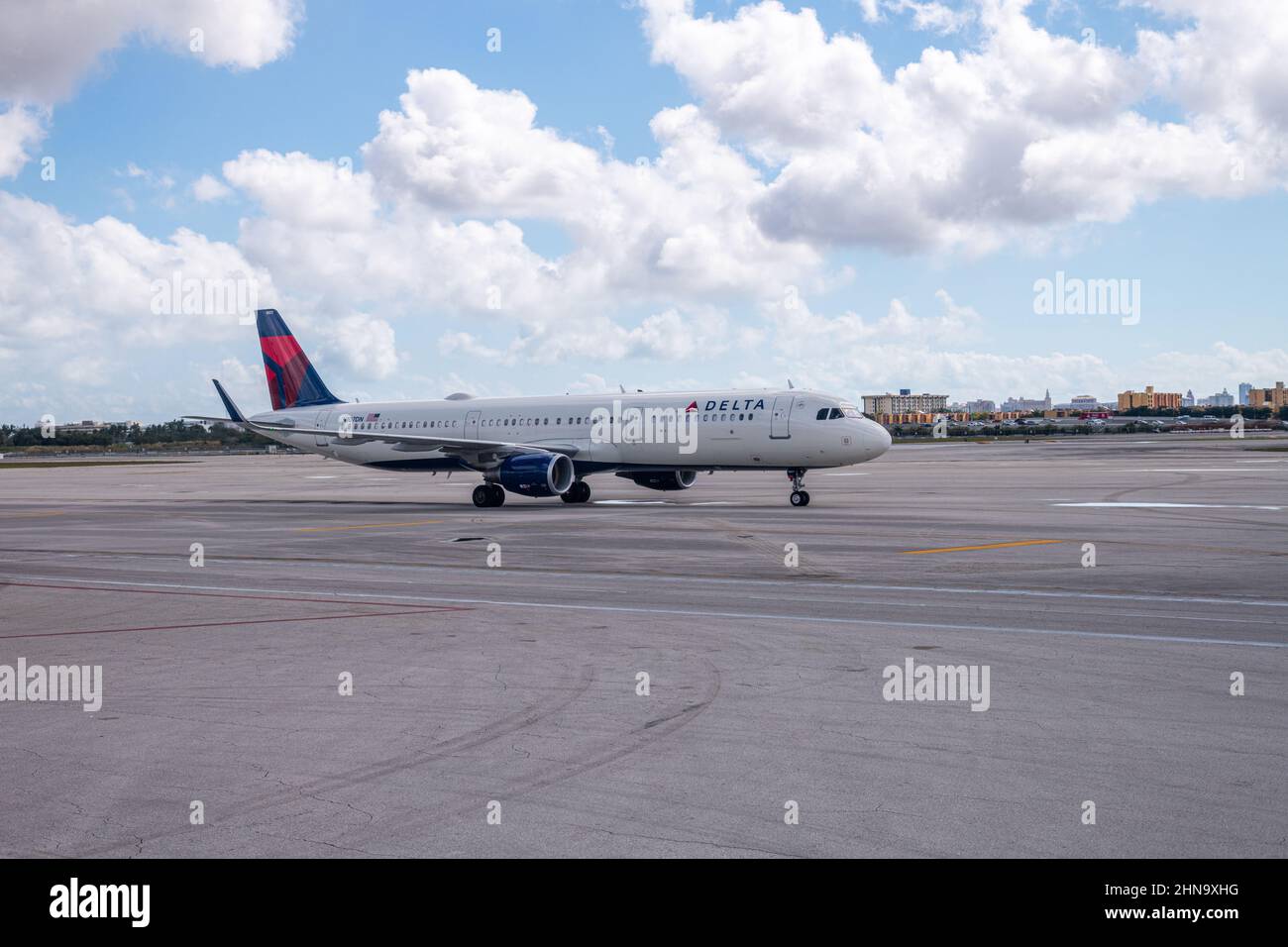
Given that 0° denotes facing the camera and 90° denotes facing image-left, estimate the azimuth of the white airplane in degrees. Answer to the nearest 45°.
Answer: approximately 315°
